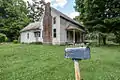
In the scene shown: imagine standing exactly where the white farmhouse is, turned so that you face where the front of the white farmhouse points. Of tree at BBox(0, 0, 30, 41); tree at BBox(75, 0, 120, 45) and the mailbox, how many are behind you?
1

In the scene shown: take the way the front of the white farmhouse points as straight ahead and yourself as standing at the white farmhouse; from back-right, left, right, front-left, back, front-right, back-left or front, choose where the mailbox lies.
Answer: front-right

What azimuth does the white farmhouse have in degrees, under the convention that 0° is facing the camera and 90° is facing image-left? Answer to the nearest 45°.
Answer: approximately 315°

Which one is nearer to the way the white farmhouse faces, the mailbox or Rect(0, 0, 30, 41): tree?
the mailbox
